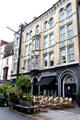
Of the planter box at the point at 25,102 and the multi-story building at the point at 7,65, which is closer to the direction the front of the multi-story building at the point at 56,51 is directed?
the planter box

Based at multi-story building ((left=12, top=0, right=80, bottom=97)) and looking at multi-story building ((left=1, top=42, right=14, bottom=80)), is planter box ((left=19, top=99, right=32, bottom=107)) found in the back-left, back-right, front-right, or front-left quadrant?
back-left

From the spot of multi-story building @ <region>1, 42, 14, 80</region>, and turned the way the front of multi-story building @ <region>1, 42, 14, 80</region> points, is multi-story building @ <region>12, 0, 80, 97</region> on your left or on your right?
on your left

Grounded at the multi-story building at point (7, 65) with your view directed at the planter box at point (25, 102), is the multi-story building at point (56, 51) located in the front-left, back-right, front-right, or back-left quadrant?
front-left

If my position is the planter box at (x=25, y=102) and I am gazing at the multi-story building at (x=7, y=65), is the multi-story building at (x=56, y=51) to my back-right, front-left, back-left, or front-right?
front-right

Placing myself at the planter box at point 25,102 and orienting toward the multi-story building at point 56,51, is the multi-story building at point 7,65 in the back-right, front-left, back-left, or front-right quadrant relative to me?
front-left

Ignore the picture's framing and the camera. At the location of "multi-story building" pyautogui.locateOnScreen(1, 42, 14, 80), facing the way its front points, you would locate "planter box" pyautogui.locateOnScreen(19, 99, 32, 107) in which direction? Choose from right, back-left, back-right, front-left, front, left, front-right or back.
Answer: front-left

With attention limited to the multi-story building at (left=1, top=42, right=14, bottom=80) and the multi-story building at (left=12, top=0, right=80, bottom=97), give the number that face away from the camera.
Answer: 0

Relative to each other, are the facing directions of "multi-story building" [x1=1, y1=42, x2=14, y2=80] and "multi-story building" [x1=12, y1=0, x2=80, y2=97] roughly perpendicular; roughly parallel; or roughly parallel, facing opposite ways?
roughly parallel

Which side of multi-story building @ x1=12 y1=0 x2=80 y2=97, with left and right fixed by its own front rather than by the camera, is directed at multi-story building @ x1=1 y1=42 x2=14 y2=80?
right

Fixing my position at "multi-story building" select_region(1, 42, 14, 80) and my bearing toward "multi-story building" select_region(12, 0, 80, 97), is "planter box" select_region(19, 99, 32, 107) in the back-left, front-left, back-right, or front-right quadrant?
front-right

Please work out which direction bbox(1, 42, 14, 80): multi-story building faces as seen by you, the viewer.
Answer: facing the viewer and to the left of the viewer
